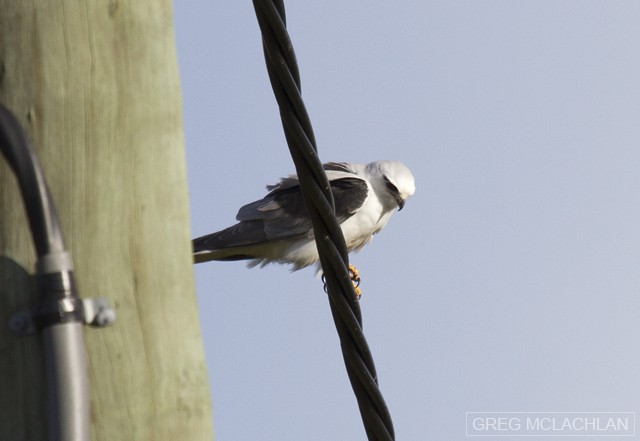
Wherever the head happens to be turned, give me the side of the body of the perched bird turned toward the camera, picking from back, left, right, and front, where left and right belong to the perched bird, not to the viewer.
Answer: right

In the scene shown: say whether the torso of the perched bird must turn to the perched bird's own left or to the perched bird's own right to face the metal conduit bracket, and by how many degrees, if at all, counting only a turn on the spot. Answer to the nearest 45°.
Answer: approximately 90° to the perched bird's own right

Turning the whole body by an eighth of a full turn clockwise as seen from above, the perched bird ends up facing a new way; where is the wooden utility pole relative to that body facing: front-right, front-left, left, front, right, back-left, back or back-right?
front-right
